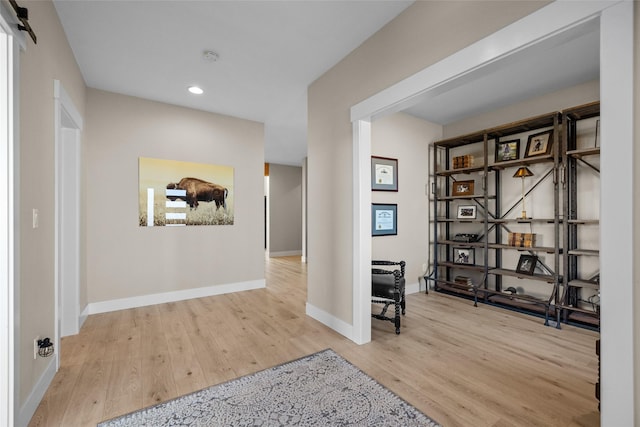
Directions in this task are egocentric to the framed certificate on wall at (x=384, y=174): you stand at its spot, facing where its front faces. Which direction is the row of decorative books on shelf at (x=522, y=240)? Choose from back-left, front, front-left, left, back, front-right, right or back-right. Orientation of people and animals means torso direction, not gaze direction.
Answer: front-left

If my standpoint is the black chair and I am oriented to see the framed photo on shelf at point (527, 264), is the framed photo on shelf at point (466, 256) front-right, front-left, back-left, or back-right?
front-left

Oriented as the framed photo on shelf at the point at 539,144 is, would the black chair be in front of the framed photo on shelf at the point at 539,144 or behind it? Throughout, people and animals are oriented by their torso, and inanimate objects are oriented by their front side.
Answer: in front

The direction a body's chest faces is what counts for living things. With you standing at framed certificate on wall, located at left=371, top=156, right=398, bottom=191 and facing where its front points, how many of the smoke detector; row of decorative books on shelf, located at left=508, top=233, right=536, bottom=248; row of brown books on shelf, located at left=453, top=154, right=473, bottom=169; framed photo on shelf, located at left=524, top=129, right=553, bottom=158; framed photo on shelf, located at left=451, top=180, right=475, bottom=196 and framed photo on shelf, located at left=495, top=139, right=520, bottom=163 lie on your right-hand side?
1

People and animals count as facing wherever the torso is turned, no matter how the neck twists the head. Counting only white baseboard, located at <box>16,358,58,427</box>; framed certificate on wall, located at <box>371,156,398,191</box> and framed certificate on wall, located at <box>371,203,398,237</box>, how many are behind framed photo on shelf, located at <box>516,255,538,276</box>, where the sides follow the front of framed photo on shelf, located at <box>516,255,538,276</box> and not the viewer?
0

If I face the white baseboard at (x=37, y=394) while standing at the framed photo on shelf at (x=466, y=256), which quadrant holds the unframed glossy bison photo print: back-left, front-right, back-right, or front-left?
front-right

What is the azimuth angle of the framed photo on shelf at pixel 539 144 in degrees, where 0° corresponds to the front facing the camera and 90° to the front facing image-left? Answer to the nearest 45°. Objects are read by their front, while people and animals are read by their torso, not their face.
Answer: approximately 45°

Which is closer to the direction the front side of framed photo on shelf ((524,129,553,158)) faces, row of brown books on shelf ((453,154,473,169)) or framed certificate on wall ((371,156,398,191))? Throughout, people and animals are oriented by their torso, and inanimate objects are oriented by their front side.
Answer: the framed certificate on wall

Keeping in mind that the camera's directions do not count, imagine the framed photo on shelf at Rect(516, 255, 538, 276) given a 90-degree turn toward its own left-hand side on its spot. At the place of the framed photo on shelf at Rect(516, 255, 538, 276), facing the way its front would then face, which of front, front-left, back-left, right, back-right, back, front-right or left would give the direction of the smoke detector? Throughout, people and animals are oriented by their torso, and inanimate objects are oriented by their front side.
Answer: right

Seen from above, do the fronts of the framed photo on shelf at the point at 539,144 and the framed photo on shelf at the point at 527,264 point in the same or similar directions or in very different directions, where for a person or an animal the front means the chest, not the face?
same or similar directions

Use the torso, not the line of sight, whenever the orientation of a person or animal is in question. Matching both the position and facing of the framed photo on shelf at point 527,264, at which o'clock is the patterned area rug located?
The patterned area rug is roughly at 11 o'clock from the framed photo on shelf.

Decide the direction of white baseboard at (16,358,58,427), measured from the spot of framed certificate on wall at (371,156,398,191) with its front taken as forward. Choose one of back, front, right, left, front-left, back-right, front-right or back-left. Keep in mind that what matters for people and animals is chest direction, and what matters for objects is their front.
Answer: right

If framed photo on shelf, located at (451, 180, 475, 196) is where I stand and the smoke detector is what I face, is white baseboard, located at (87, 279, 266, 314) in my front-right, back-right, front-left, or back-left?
front-right

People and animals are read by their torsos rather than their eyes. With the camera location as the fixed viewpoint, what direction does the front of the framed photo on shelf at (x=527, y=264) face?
facing the viewer and to the left of the viewer

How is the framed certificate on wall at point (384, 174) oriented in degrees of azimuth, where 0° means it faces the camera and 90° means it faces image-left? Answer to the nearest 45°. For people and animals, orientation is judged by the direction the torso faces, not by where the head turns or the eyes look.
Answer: approximately 315°

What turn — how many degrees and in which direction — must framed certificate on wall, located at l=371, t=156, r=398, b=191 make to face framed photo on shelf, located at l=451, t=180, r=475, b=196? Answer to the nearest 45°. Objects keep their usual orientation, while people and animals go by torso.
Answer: approximately 90° to its left

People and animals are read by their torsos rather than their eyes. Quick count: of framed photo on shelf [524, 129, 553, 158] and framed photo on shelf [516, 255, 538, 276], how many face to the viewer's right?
0

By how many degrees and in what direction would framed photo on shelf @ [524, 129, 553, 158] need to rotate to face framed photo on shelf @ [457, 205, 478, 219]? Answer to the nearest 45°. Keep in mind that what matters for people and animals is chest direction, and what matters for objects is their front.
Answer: approximately 45° to its right

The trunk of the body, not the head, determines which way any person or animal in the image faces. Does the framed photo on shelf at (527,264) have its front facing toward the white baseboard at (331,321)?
yes
